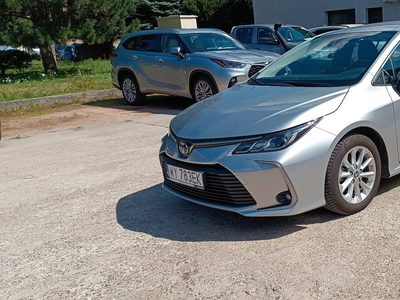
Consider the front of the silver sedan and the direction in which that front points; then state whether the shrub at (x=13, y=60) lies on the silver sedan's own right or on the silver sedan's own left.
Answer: on the silver sedan's own right

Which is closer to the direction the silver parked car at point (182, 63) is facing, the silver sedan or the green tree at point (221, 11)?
the silver sedan

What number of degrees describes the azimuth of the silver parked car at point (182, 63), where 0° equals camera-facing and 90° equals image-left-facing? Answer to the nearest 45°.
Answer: approximately 315°

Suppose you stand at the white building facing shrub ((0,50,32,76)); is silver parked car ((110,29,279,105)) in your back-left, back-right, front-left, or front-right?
front-left

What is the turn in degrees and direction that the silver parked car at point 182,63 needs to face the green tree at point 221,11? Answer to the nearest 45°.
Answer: approximately 135° to its left

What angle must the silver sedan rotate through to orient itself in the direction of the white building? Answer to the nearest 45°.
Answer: approximately 135° to its right

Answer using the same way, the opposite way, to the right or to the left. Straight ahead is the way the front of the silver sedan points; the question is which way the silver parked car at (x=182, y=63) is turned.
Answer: to the left

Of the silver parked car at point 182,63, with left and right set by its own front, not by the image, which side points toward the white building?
left

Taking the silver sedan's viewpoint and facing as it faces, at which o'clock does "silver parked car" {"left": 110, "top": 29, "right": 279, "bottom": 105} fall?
The silver parked car is roughly at 4 o'clock from the silver sedan.

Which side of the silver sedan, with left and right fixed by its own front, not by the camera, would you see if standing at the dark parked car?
right

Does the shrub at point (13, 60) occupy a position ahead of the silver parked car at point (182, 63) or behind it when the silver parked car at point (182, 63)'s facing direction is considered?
behind

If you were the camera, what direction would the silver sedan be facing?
facing the viewer and to the left of the viewer

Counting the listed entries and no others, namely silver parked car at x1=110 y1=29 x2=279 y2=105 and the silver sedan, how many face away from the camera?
0

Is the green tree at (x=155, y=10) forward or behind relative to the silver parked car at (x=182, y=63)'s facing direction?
behind

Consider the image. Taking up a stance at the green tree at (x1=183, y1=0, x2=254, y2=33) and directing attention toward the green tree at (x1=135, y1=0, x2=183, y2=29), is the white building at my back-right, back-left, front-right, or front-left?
back-left
